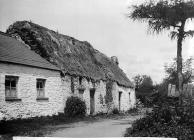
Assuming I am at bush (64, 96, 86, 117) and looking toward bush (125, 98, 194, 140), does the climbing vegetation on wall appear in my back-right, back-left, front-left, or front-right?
back-left

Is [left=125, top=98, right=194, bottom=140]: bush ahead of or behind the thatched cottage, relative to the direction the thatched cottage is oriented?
ahead

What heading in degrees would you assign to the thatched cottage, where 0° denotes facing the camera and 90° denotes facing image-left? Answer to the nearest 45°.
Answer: approximately 315°

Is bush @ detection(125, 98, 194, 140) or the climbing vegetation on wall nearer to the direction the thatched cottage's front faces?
the bush

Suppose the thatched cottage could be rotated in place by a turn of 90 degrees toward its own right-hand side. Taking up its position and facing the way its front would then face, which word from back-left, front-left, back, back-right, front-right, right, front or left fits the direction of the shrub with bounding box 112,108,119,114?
back

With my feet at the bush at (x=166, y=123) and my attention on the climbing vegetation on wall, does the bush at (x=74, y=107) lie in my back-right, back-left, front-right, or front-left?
front-left
